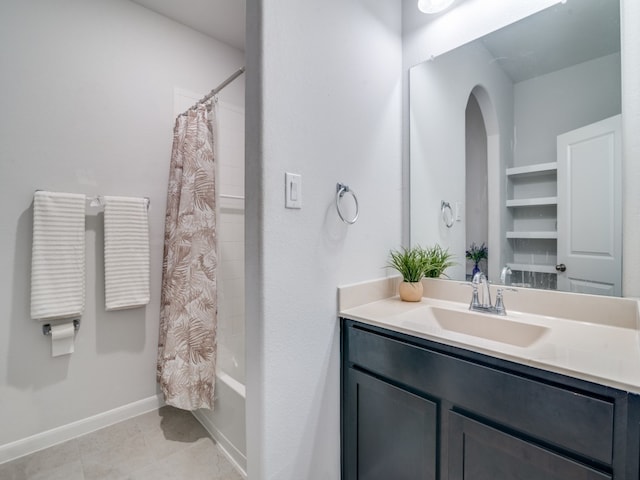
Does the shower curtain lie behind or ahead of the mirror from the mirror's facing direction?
ahead

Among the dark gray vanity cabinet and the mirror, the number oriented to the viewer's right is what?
0

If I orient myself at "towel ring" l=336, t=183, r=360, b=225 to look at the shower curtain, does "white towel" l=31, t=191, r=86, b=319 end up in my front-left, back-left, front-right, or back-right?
front-left

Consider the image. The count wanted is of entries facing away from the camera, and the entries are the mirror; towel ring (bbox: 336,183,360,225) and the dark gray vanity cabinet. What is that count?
0

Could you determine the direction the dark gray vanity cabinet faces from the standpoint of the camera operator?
facing the viewer and to the left of the viewer

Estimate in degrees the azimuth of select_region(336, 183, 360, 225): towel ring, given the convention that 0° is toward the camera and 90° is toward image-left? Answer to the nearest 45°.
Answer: approximately 315°

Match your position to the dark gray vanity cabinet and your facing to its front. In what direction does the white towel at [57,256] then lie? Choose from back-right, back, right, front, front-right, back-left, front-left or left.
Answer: front-right

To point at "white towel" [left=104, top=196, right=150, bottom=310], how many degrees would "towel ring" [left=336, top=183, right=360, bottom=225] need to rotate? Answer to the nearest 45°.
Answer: approximately 135° to its right
